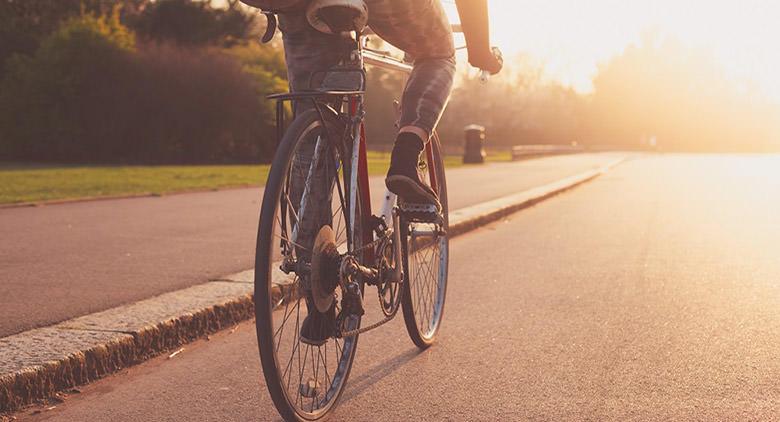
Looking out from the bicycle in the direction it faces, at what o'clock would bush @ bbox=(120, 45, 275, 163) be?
The bush is roughly at 10 o'clock from the bicycle.

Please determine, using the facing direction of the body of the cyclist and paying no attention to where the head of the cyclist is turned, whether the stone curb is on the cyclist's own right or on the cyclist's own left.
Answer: on the cyclist's own left

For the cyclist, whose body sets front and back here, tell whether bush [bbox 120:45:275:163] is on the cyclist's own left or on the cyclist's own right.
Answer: on the cyclist's own left

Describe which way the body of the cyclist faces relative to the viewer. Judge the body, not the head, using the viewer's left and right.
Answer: facing away from the viewer and to the right of the viewer

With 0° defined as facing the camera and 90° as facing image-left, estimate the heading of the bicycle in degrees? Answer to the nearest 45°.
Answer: approximately 225°
